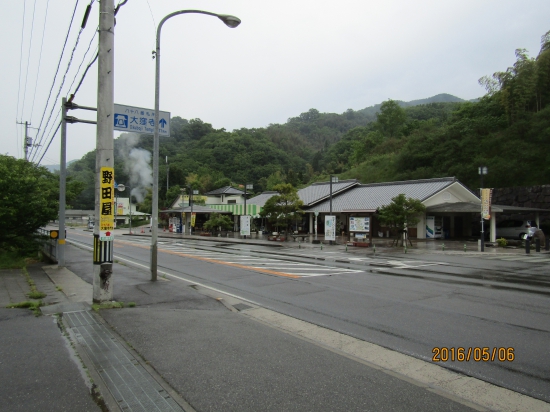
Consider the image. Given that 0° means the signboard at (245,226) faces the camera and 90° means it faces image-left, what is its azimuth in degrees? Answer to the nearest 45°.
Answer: approximately 0°

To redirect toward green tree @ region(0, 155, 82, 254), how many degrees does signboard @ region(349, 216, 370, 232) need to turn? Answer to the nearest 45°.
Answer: approximately 45° to its right

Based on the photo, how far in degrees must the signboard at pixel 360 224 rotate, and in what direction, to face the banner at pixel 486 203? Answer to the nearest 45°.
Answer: approximately 90° to its left

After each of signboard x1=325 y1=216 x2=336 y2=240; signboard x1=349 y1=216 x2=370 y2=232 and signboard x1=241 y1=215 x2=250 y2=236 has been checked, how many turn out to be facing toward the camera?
3

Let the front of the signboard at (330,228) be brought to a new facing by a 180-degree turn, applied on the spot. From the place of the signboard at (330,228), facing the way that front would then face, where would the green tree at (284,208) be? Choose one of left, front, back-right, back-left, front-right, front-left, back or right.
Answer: front-left

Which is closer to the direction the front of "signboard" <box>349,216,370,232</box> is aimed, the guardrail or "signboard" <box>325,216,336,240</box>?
the guardrail

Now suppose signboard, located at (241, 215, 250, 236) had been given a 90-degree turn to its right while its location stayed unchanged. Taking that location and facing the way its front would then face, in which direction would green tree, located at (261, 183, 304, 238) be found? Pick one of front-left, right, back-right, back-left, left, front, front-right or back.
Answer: back-left

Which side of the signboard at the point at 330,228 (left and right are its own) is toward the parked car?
left
